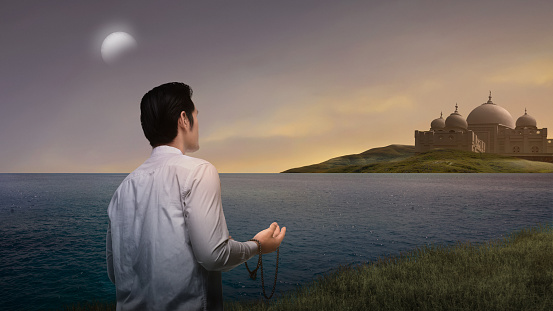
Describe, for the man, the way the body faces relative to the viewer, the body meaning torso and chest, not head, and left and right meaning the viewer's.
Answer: facing away from the viewer and to the right of the viewer

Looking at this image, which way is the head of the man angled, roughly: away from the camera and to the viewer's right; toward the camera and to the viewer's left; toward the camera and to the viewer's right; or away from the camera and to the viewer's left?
away from the camera and to the viewer's right
